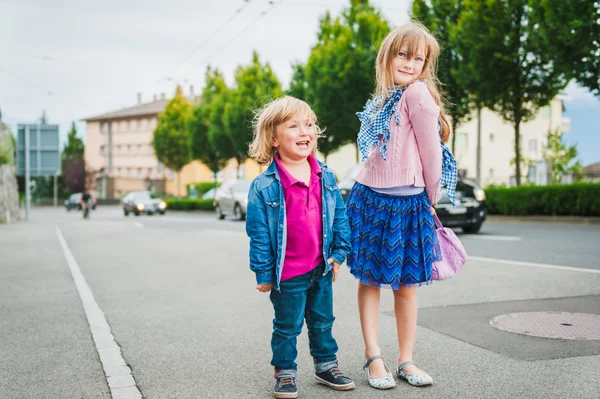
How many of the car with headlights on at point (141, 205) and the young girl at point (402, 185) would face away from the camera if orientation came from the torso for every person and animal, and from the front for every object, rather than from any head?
0

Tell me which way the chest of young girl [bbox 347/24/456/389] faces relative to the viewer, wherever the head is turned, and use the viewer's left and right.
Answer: facing the viewer and to the left of the viewer

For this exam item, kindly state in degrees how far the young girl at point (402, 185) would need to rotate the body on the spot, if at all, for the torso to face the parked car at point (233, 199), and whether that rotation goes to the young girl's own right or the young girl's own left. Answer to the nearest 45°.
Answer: approximately 135° to the young girl's own right

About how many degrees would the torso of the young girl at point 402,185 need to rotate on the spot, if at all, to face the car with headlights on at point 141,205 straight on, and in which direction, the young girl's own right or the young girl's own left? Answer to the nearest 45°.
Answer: approximately 90° to the young girl's own right

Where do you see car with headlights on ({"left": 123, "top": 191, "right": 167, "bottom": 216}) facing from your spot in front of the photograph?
facing the viewer and to the right of the viewer

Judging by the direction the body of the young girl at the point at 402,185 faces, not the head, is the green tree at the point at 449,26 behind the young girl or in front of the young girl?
behind
